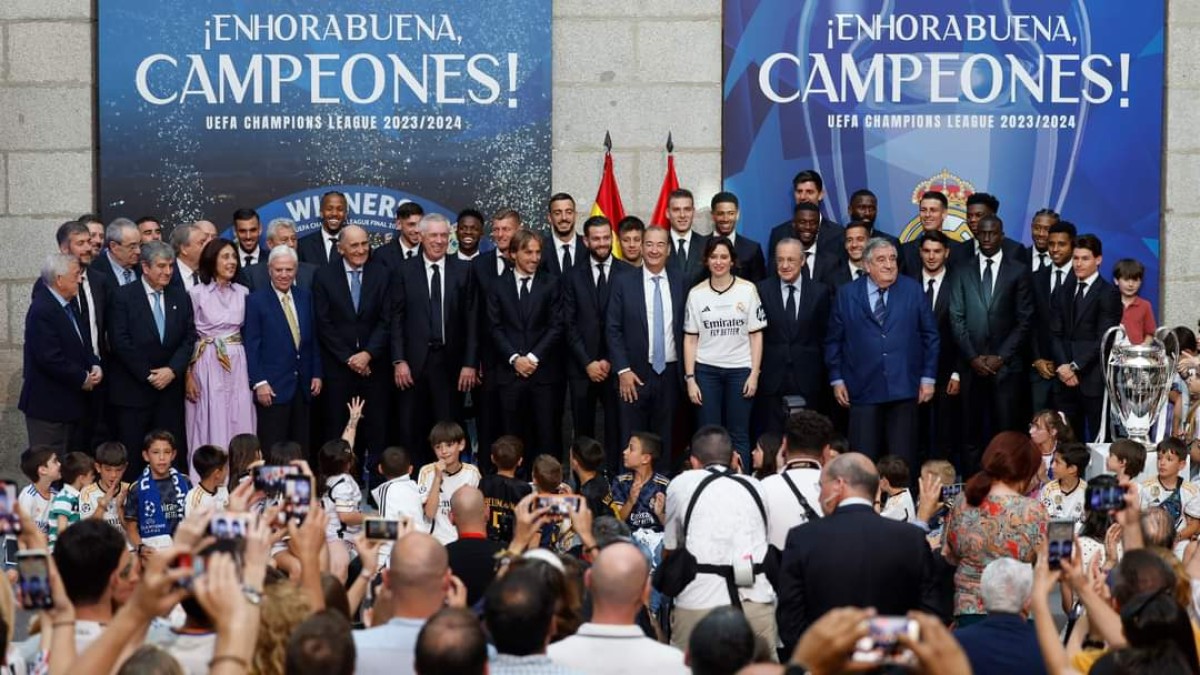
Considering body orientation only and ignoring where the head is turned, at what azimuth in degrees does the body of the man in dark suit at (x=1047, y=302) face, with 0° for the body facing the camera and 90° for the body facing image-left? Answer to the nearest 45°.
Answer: approximately 45°

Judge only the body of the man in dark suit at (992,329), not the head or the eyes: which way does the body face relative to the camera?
toward the camera

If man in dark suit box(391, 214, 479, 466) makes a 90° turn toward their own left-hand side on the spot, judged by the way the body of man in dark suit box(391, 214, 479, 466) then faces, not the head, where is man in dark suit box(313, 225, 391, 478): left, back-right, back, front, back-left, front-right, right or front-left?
back

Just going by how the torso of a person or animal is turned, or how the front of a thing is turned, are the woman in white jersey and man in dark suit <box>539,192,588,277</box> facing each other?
no

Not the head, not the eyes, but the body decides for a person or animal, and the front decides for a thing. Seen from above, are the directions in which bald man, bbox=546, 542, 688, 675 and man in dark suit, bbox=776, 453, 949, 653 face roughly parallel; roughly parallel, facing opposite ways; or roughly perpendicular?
roughly parallel

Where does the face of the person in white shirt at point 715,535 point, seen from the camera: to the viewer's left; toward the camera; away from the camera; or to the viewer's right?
away from the camera

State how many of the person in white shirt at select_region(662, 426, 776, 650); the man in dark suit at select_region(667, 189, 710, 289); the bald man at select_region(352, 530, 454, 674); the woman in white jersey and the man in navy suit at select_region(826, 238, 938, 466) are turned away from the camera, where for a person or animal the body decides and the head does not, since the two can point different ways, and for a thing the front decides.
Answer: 2

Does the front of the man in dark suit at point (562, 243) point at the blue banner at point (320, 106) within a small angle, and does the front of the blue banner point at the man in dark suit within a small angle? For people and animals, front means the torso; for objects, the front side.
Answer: no

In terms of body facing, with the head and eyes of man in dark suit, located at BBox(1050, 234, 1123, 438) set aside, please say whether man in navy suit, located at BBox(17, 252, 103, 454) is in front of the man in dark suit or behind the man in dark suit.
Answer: in front

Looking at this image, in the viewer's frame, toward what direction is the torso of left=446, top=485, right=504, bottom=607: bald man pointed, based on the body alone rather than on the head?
away from the camera

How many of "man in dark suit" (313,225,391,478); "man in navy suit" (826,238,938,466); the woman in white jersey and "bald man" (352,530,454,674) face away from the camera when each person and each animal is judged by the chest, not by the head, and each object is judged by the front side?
1

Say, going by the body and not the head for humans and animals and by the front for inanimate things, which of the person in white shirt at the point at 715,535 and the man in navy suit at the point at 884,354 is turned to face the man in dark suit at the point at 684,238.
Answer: the person in white shirt

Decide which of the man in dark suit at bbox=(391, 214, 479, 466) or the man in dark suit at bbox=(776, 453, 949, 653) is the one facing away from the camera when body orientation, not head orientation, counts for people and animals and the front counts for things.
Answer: the man in dark suit at bbox=(776, 453, 949, 653)

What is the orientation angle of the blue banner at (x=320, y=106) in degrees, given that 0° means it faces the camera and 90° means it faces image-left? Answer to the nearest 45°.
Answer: approximately 0°

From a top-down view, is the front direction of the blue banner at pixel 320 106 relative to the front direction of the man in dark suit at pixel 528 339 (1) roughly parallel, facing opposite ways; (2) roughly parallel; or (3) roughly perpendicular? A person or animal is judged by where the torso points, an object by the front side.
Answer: roughly parallel

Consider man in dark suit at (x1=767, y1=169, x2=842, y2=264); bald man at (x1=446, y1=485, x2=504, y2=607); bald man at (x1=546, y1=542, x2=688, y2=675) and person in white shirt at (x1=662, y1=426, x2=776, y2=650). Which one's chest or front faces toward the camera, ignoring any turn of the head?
the man in dark suit

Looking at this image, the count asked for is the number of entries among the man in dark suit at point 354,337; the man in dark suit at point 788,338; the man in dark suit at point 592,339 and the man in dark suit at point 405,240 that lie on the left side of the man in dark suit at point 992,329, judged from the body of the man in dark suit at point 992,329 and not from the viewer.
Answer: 0

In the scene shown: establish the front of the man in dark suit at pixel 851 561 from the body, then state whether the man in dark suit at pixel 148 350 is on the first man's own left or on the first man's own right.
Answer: on the first man's own left

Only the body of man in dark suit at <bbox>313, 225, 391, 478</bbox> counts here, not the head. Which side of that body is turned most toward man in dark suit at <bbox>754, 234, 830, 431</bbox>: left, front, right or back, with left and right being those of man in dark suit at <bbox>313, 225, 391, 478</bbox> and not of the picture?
left

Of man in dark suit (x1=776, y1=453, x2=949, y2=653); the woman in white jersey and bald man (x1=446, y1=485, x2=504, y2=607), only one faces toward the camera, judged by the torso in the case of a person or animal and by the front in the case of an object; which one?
the woman in white jersey

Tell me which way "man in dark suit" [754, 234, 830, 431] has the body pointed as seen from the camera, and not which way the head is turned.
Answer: toward the camera

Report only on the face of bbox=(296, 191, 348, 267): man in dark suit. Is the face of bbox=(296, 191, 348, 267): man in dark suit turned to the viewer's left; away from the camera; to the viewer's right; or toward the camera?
toward the camera

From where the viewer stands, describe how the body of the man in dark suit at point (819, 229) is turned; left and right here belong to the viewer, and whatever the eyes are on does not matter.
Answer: facing the viewer
